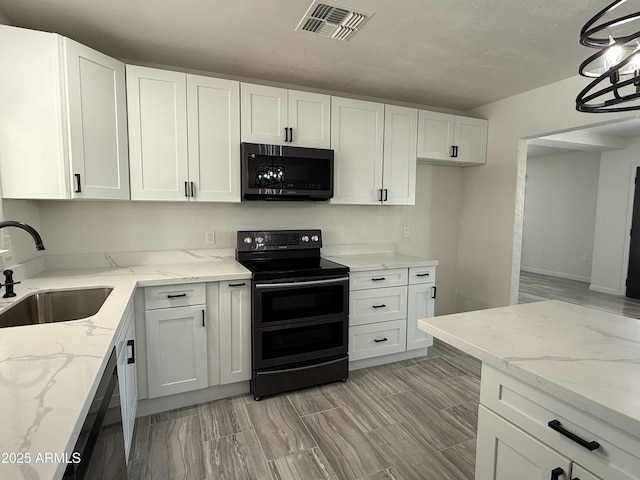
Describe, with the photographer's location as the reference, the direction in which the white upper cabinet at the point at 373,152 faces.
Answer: facing the viewer and to the right of the viewer

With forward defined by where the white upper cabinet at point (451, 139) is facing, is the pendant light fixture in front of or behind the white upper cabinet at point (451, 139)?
in front

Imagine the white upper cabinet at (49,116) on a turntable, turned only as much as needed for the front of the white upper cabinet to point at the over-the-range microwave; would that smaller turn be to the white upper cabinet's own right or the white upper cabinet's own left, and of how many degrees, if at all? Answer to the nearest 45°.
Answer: approximately 45° to the white upper cabinet's own left

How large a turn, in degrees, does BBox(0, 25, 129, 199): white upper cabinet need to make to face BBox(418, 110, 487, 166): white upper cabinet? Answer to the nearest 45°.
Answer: approximately 45° to its left

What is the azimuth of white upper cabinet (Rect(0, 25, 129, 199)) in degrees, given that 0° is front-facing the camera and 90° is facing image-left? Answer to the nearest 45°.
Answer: approximately 315°

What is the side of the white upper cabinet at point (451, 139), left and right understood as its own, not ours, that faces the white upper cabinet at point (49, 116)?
right

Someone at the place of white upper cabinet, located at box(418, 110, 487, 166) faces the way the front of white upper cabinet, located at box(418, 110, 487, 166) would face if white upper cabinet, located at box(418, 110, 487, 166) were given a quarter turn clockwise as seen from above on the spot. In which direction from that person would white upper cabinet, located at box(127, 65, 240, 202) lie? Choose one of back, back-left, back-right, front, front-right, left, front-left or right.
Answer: front

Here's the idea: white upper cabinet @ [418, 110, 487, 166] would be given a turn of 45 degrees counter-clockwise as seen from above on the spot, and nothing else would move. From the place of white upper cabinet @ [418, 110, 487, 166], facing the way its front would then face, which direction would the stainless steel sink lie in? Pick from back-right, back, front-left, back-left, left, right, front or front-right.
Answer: back-right

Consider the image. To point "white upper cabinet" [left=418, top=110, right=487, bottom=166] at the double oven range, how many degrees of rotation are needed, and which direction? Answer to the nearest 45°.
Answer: approximately 90° to its right

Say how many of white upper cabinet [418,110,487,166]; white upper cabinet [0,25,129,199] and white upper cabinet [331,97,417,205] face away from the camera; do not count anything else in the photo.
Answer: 0

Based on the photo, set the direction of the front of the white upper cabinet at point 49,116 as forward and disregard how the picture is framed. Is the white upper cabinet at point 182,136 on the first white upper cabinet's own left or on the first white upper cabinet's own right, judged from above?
on the first white upper cabinet's own left

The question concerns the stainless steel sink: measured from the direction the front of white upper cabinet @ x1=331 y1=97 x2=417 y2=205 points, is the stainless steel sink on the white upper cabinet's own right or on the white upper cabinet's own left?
on the white upper cabinet's own right

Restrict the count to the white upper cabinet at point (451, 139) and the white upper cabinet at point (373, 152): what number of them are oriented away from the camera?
0

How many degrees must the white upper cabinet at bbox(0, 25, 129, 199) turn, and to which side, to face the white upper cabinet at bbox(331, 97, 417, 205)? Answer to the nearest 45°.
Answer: approximately 45° to its left
